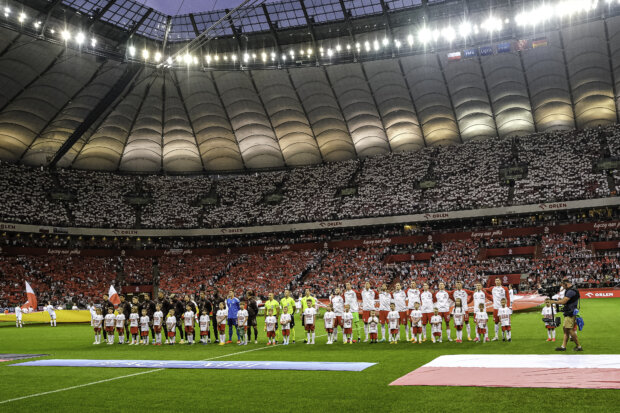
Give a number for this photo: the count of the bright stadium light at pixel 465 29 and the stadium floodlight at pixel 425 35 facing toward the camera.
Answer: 2

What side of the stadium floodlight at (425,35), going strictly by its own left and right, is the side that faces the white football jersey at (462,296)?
front

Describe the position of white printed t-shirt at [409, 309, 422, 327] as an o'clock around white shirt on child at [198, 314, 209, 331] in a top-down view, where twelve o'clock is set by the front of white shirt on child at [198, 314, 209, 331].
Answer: white printed t-shirt at [409, 309, 422, 327] is roughly at 10 o'clock from white shirt on child at [198, 314, 209, 331].

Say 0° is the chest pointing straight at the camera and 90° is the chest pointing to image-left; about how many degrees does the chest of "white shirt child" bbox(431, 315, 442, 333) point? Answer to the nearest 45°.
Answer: approximately 0°

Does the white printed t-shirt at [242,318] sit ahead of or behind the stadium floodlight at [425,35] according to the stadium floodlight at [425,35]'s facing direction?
ahead

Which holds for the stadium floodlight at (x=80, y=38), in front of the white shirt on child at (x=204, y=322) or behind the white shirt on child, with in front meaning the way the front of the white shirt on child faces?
behind

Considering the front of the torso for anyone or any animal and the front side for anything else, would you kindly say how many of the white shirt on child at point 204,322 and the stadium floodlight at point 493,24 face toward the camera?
2

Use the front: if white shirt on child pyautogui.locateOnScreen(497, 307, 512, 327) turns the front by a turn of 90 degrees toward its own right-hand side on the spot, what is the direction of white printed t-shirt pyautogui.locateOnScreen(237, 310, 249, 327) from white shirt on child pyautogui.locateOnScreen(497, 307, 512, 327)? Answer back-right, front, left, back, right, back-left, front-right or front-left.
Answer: front
